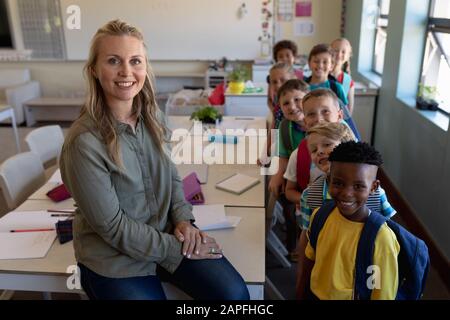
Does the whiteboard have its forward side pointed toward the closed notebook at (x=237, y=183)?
yes

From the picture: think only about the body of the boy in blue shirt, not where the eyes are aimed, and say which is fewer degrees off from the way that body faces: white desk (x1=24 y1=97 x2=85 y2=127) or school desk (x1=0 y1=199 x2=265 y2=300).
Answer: the school desk

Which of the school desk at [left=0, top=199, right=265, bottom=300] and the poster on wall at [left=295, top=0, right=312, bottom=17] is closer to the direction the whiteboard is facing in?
the school desk

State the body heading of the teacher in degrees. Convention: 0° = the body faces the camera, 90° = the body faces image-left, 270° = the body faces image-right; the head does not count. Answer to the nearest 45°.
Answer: approximately 315°

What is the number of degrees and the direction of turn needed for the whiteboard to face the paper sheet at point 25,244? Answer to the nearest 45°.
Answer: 0° — it already faces it

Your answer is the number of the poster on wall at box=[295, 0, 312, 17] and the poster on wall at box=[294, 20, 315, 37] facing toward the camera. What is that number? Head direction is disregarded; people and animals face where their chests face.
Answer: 2

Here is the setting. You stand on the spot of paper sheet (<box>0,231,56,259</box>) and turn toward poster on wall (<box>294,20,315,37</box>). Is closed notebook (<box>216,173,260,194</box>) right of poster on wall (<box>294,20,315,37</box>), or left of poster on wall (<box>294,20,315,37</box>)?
right
